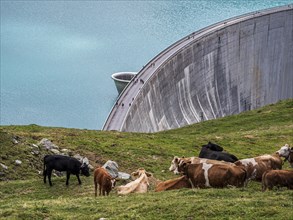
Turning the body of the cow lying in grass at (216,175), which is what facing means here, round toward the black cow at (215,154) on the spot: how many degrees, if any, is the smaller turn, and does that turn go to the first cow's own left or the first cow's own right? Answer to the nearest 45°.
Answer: approximately 90° to the first cow's own right

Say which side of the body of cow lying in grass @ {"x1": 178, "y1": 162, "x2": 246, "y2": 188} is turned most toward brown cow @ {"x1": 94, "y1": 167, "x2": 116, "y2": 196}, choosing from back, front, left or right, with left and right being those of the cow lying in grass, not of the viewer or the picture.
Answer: front

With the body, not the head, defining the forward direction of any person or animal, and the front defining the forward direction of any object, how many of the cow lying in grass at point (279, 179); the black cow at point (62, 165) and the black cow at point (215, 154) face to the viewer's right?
2

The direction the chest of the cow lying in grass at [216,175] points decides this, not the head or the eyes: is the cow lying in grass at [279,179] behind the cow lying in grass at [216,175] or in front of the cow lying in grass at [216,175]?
behind

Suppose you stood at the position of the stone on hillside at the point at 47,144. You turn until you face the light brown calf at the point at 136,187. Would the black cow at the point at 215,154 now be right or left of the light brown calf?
left

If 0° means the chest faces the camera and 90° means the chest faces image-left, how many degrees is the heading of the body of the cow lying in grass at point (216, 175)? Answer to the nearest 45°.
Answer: approximately 90°

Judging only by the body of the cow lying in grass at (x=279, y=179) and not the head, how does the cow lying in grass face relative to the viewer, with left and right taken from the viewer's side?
facing to the right of the viewer

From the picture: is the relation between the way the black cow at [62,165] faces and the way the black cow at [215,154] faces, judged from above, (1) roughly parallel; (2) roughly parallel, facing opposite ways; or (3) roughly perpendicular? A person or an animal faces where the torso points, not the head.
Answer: roughly parallel, facing opposite ways

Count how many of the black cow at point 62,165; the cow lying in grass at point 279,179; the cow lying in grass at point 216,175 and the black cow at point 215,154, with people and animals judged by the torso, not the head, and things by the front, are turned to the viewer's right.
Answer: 2
